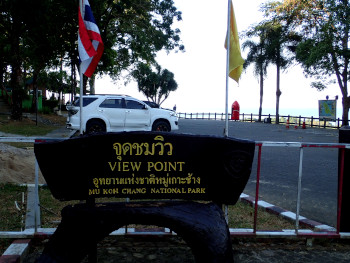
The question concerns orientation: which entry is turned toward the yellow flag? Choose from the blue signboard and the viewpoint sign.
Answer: the blue signboard

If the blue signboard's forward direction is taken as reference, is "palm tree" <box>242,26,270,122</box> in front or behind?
behind

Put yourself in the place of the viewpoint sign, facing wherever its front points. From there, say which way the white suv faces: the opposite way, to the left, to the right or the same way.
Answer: to the left

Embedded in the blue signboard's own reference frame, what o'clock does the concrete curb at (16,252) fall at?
The concrete curb is roughly at 12 o'clock from the blue signboard.

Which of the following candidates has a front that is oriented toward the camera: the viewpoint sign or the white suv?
the viewpoint sign

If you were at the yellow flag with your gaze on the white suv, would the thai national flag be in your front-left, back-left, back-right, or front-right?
front-left

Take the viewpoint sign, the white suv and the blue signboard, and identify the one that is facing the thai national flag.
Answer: the blue signboard

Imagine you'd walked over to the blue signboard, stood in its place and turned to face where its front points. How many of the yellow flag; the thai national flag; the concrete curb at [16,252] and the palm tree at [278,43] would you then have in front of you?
3

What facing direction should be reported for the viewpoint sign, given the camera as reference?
facing the viewer

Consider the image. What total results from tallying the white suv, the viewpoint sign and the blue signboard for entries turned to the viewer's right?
1

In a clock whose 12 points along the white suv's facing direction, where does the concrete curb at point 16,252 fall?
The concrete curb is roughly at 3 o'clock from the white suv.

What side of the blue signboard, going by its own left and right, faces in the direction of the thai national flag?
front

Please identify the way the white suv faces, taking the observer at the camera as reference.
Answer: facing to the right of the viewer

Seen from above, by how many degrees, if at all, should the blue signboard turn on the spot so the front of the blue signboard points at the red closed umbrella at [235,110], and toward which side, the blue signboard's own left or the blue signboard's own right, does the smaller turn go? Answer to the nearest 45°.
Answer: approximately 135° to the blue signboard's own right

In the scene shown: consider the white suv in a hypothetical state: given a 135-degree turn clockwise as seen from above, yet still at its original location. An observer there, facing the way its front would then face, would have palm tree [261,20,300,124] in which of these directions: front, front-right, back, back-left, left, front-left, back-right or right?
back

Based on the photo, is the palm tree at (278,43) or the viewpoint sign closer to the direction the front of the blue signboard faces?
the viewpoint sign

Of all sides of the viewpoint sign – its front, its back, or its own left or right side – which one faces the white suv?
back

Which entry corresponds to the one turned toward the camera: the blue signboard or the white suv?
the blue signboard
